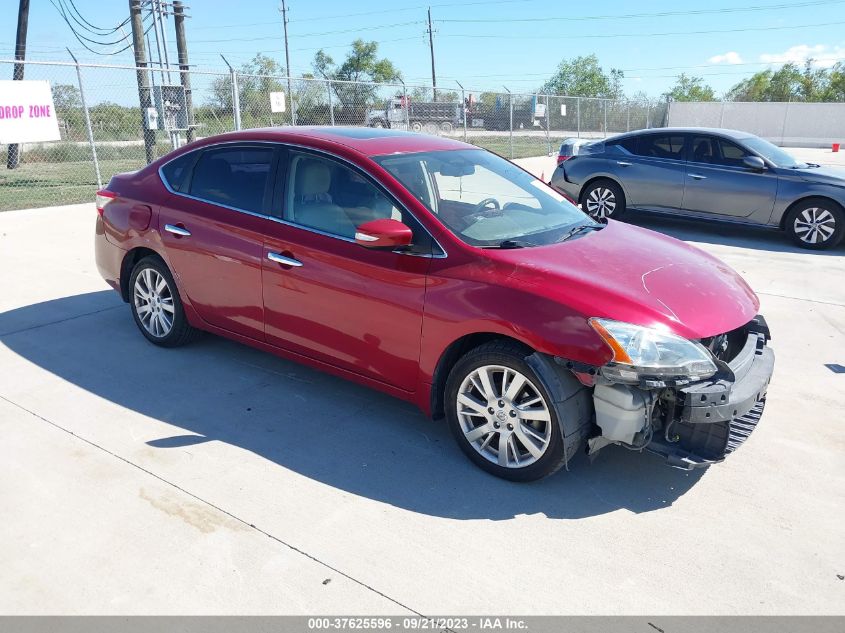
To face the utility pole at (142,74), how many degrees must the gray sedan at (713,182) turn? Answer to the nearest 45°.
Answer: approximately 180°

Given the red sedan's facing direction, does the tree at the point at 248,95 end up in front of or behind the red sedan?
behind

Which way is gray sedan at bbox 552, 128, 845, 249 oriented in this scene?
to the viewer's right

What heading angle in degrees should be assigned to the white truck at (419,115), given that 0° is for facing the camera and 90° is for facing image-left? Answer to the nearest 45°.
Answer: approximately 90°

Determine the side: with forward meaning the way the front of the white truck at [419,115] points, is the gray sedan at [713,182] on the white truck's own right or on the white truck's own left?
on the white truck's own left

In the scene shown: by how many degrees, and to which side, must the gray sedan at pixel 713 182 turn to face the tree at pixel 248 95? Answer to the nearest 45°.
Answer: approximately 135° to its left

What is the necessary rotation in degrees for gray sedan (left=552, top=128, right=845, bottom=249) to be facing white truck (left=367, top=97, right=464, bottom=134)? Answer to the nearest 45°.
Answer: approximately 135° to its left

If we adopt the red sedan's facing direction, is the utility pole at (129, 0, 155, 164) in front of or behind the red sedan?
behind

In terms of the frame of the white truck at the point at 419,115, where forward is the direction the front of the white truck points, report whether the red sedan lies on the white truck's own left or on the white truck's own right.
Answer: on the white truck's own left

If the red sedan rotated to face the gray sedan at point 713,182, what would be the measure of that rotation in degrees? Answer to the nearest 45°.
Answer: approximately 90° to its left

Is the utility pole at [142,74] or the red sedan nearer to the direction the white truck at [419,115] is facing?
the utility pole

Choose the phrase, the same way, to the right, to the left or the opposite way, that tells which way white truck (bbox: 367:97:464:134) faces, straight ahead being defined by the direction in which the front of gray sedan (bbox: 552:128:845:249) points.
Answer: the opposite way

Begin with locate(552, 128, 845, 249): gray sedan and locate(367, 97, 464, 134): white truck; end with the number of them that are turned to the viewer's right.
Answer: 1

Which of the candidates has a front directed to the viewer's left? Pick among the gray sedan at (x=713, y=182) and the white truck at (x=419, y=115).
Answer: the white truck

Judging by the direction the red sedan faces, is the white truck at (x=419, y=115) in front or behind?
behind
